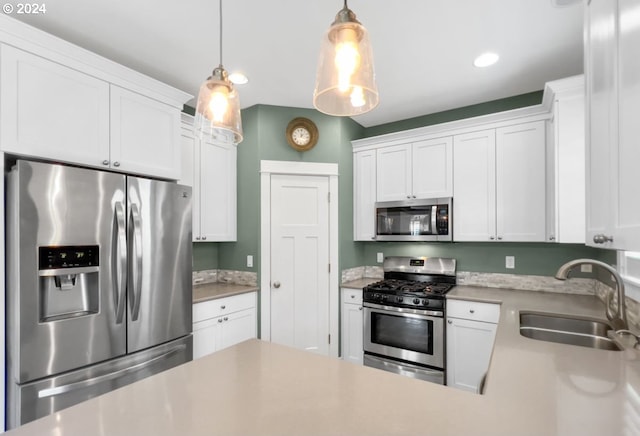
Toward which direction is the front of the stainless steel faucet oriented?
to the viewer's left

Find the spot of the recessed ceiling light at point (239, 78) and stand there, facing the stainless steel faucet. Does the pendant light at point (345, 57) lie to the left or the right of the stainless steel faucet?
right

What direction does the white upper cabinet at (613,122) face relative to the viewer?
to the viewer's left

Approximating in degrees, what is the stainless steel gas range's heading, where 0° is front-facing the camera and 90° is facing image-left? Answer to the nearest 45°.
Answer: approximately 45°

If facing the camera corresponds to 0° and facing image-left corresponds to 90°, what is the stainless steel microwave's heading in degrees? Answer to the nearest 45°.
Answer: approximately 0°

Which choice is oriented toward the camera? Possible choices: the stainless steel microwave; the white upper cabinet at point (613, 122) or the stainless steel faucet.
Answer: the stainless steel microwave

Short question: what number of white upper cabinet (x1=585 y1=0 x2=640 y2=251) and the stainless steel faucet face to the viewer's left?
2

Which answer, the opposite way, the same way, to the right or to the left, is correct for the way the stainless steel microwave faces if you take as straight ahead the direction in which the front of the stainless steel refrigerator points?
to the right

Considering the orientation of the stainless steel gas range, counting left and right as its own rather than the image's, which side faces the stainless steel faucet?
left

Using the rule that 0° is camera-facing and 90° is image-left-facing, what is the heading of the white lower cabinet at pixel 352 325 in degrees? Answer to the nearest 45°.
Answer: approximately 45°

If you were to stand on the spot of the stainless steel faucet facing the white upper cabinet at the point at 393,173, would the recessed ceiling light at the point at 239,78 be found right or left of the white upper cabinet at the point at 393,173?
left

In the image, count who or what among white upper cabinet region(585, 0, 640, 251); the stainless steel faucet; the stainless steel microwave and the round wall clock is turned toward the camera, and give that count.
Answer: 2

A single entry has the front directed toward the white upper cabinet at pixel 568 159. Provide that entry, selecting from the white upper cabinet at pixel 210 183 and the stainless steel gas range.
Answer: the white upper cabinet at pixel 210 183

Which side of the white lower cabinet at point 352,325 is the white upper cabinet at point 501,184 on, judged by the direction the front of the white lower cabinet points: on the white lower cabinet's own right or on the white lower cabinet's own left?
on the white lower cabinet's own left

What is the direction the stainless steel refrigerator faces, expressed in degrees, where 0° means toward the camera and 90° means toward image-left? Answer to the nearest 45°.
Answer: approximately 315°

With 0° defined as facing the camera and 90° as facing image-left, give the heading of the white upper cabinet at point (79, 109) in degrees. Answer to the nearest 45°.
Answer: approximately 315°
